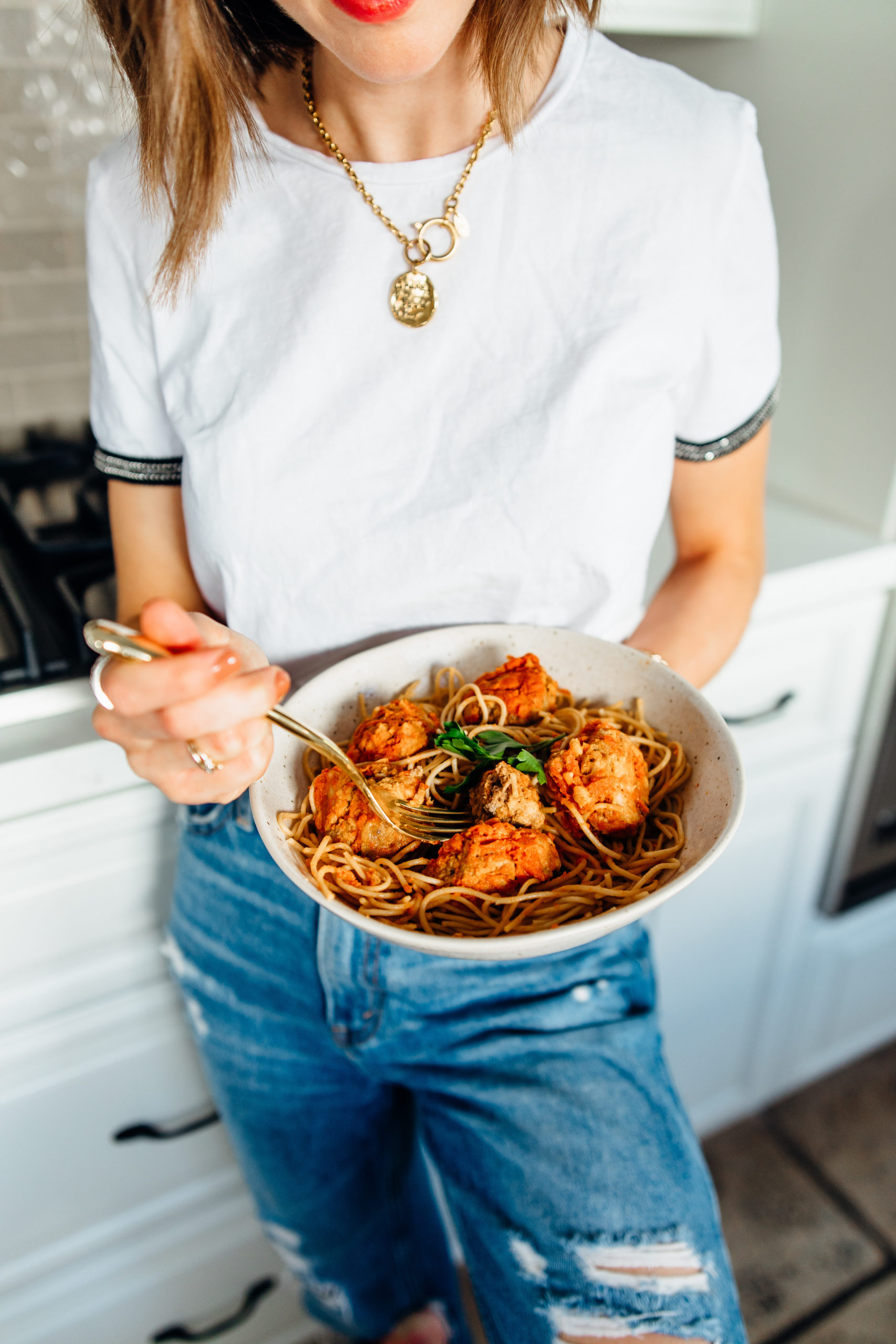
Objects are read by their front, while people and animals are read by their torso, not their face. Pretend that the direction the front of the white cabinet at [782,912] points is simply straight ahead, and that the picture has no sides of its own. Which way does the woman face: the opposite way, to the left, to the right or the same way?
the same way

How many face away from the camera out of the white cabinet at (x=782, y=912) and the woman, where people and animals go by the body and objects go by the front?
0

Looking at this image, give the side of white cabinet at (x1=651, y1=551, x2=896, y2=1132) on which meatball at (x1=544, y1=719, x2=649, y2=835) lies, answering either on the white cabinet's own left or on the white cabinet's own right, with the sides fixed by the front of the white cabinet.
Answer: on the white cabinet's own right

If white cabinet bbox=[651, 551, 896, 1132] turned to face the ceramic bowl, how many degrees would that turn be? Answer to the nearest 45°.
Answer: approximately 45° to its right

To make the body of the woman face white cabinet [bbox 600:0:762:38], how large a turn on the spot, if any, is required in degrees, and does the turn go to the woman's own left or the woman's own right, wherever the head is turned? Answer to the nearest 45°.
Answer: approximately 180°

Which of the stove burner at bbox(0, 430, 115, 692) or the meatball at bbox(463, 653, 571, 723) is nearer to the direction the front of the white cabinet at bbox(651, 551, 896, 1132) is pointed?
the meatball

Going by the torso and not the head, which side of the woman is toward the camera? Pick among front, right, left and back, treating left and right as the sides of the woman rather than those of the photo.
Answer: front

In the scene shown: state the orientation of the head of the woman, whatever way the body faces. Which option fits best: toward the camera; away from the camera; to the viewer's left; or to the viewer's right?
toward the camera
